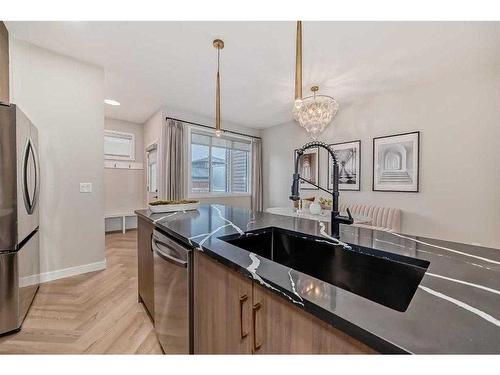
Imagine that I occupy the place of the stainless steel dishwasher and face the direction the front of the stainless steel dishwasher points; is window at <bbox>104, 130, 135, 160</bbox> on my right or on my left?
on my right

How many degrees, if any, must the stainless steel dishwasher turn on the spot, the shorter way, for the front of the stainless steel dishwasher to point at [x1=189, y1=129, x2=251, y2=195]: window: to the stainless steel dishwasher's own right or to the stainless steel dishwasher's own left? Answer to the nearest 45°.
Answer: approximately 135° to the stainless steel dishwasher's own right

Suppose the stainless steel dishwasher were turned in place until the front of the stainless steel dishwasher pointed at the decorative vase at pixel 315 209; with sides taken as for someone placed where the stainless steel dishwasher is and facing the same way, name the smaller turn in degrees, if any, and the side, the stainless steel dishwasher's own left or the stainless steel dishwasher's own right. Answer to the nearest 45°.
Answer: approximately 180°

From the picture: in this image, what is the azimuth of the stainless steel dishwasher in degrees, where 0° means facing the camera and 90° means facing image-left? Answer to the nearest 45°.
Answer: approximately 45°

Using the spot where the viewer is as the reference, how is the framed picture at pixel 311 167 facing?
facing the viewer and to the left of the viewer

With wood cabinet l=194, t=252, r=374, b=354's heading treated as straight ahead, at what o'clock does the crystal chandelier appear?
The crystal chandelier is roughly at 5 o'clock from the wood cabinet.

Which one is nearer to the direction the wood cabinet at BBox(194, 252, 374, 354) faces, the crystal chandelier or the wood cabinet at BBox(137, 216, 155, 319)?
the wood cabinet

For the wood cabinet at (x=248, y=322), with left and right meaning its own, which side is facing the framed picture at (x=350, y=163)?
back

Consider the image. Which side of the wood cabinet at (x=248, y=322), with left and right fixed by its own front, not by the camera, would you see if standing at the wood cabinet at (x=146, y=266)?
right

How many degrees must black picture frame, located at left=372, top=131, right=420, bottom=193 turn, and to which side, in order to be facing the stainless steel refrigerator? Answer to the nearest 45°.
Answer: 0° — it already faces it
